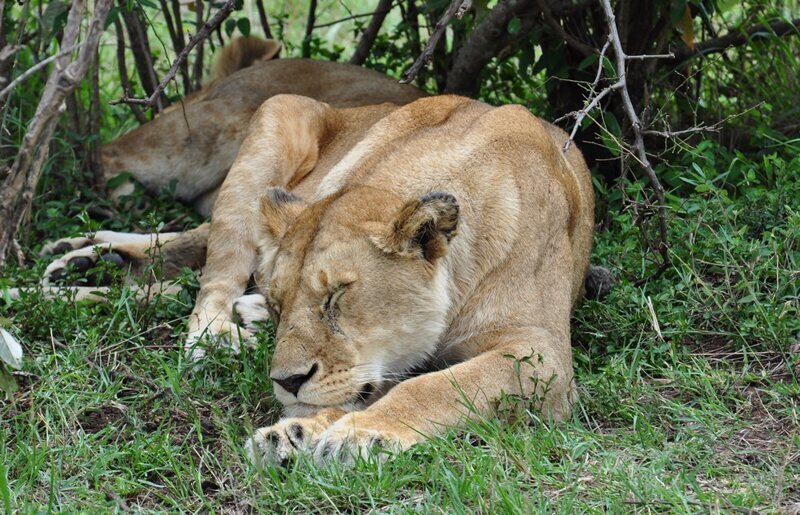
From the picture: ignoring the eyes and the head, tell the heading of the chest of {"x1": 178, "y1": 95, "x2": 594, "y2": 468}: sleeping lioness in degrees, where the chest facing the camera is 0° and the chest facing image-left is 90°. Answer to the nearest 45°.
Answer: approximately 45°

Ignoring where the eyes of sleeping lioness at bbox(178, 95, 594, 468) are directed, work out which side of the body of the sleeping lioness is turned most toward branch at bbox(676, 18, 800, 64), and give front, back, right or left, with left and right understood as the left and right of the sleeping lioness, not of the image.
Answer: back

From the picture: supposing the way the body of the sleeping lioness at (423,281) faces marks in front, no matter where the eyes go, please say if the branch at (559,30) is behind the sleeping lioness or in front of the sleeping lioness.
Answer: behind

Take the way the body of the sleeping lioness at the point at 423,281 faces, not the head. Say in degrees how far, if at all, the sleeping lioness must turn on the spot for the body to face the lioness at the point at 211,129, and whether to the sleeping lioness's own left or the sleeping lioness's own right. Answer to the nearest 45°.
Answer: approximately 90° to the sleeping lioness's own right

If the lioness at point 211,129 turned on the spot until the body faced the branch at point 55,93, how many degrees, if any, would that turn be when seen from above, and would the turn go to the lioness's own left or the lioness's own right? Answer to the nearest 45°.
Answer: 0° — it already faces it
